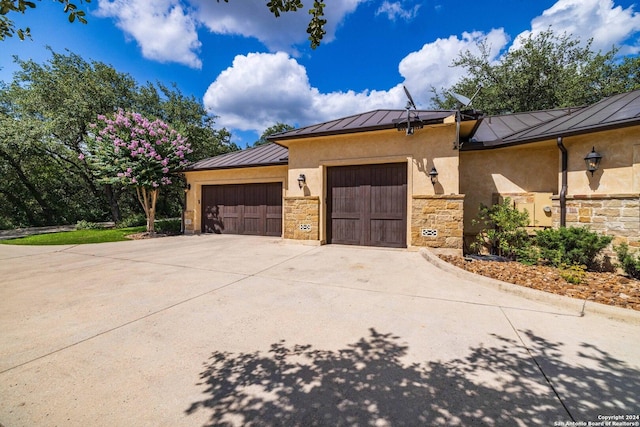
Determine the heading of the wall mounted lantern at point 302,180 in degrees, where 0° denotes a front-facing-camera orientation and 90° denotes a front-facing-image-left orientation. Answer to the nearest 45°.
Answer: approximately 45°

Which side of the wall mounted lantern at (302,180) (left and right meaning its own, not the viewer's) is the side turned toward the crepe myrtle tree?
right

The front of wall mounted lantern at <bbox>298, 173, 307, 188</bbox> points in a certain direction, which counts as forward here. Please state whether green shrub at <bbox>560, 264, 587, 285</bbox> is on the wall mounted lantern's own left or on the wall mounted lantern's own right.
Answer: on the wall mounted lantern's own left

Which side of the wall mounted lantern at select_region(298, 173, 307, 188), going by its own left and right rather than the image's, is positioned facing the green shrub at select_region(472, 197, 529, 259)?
left

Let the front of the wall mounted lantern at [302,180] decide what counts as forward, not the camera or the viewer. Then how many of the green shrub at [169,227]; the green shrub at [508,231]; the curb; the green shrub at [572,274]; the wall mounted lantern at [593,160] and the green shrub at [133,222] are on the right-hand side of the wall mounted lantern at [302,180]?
2

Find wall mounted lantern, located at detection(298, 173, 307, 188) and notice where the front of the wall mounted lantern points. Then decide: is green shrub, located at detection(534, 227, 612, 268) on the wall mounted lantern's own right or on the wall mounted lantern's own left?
on the wall mounted lantern's own left

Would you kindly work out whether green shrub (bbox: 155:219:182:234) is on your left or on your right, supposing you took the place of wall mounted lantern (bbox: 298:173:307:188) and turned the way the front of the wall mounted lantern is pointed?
on your right
